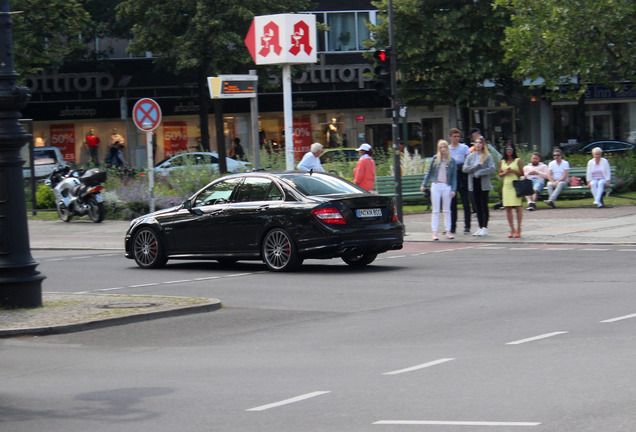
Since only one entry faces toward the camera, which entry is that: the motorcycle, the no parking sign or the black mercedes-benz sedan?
the no parking sign

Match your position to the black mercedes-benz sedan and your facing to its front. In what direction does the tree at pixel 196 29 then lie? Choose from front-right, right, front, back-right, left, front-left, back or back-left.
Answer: front-right

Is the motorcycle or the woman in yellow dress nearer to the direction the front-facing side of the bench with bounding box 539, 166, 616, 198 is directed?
the woman in yellow dress

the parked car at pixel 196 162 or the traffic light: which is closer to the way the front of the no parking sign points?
the traffic light

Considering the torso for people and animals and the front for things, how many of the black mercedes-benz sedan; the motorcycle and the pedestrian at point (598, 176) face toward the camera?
1

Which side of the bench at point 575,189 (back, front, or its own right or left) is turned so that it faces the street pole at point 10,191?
front

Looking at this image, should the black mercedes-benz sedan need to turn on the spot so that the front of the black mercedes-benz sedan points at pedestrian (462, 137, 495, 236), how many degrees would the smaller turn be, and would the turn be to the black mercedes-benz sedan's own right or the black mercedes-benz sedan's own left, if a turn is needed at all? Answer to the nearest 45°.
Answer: approximately 90° to the black mercedes-benz sedan's own right

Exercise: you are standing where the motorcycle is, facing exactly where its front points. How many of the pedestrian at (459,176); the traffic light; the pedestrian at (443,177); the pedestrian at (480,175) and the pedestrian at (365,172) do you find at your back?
5

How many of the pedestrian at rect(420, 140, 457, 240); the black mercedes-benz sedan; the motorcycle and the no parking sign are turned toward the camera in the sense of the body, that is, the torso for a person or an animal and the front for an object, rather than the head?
2

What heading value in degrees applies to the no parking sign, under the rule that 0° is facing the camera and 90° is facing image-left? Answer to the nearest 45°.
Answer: approximately 0°

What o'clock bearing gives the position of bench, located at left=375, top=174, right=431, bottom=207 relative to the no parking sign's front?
The bench is roughly at 8 o'clock from the no parking sign.

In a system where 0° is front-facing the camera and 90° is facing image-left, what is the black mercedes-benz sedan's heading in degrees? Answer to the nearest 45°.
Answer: approximately 135°

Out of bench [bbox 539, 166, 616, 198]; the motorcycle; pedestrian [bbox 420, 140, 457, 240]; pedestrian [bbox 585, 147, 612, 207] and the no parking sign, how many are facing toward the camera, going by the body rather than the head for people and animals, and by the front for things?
4

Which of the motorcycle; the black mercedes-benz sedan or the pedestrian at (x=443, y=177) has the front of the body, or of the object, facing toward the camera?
the pedestrian

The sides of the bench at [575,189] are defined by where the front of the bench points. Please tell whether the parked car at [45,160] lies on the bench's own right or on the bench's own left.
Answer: on the bench's own right
